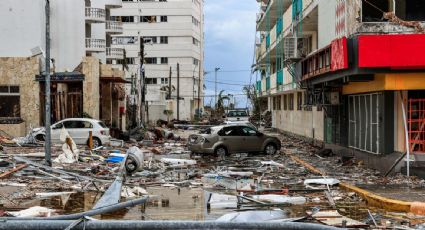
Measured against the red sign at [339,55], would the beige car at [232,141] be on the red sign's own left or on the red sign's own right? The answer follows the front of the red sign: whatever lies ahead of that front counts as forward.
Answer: on the red sign's own right

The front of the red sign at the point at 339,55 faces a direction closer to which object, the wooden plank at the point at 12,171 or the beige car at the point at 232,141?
the wooden plank

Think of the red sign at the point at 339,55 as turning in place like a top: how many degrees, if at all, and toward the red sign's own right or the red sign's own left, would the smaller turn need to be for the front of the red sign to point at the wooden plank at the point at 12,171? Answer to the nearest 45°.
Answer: approximately 45° to the red sign's own left

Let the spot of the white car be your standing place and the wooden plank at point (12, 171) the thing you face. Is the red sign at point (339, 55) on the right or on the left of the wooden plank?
left

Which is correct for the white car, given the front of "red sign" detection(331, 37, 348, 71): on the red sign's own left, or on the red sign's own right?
on the red sign's own right

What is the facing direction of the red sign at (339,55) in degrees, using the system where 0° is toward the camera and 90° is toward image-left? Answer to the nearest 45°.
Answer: approximately 45°
